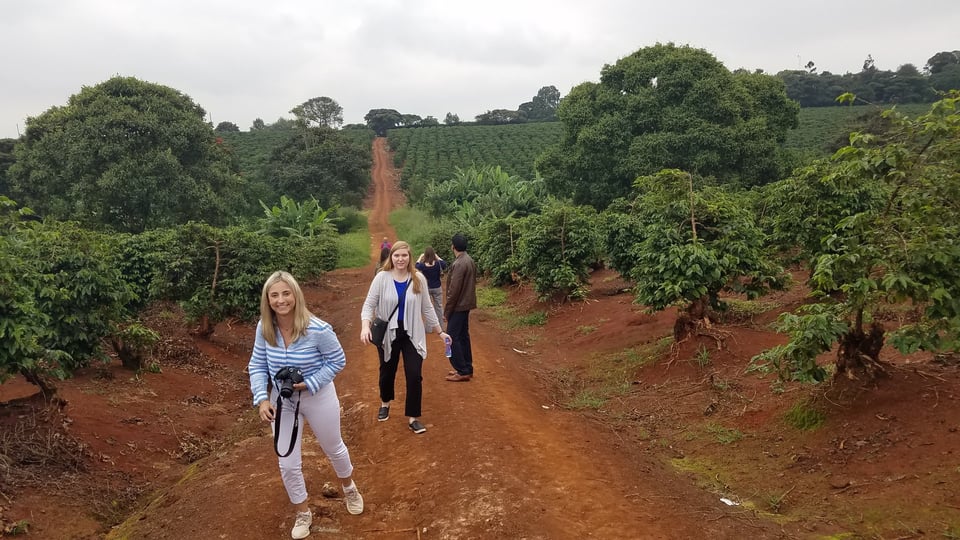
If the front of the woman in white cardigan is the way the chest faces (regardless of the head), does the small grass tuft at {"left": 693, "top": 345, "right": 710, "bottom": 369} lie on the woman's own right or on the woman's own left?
on the woman's own left

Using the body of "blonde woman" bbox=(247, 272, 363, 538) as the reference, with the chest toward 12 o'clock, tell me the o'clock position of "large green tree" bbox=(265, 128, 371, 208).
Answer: The large green tree is roughly at 6 o'clock from the blonde woman.

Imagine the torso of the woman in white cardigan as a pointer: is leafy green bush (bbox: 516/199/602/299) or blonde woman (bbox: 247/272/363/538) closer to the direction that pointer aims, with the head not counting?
the blonde woman

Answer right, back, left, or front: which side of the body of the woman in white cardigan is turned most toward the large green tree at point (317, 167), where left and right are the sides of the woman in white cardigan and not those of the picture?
back

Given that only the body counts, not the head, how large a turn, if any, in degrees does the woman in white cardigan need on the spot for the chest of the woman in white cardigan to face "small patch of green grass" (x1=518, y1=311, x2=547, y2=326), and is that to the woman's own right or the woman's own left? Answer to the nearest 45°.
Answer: approximately 180°

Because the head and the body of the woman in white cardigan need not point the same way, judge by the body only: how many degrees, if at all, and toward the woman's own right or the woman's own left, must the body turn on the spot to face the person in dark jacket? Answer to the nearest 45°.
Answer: approximately 180°

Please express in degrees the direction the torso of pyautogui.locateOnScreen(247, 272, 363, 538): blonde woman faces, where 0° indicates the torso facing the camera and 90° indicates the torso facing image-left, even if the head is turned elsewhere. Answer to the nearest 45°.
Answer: approximately 0°

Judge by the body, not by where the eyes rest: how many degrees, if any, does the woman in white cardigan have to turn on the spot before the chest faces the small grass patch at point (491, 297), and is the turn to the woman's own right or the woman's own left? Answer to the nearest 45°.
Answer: approximately 180°

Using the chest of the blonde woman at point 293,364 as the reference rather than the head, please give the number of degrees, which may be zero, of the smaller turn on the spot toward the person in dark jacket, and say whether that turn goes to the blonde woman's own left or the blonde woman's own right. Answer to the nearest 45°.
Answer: approximately 135° to the blonde woman's own left

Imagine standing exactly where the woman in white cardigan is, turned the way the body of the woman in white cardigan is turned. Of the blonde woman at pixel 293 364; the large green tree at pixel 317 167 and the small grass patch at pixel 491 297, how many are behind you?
2

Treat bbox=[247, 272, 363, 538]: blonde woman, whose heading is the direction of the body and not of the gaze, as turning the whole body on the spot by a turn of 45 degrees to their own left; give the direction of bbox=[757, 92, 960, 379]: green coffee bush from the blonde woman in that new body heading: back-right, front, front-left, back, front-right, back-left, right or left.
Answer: front-left

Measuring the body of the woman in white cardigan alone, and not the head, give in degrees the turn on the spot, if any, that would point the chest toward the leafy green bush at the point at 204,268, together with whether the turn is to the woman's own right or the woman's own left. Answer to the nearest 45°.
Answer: approximately 135° to the woman's own right

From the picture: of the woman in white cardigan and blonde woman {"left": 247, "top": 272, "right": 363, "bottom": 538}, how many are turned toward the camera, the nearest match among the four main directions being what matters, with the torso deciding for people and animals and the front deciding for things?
2
